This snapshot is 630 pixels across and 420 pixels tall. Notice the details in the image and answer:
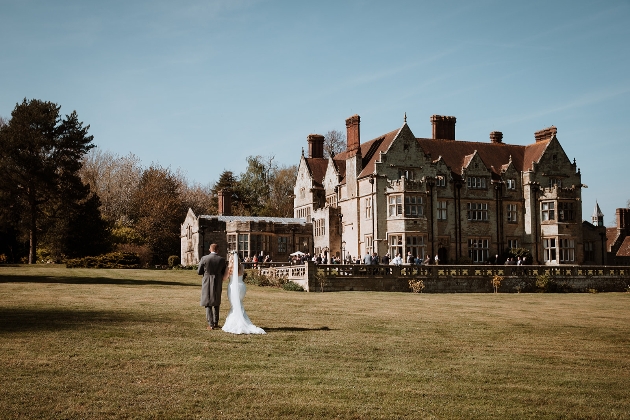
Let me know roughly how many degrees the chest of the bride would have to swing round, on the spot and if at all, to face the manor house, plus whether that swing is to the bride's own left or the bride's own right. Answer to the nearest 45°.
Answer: approximately 45° to the bride's own right

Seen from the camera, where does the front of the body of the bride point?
away from the camera

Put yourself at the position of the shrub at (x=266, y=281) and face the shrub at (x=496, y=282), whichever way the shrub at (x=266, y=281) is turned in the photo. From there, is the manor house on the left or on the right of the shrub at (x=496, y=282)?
left

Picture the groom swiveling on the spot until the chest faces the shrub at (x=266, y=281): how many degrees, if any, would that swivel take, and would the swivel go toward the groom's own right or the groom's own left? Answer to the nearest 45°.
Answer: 0° — they already face it

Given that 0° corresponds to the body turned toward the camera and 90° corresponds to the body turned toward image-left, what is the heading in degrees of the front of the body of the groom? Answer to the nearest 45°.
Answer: approximately 180°
